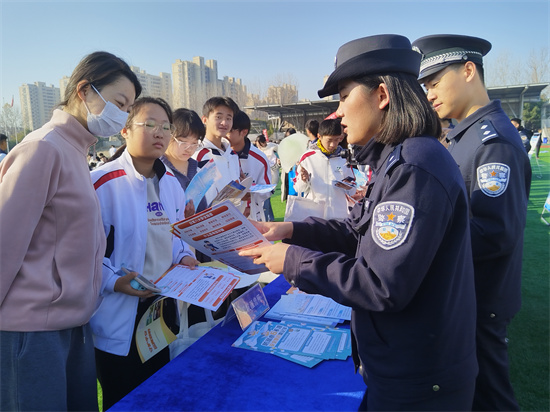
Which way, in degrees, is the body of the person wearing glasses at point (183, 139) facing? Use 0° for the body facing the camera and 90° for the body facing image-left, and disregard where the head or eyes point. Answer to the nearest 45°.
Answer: approximately 315°

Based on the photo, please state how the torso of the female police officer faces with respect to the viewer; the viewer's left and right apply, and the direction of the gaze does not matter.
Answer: facing to the left of the viewer

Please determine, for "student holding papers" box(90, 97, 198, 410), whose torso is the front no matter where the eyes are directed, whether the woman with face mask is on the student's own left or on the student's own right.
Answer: on the student's own right

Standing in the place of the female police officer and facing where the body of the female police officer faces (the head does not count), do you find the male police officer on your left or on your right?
on your right

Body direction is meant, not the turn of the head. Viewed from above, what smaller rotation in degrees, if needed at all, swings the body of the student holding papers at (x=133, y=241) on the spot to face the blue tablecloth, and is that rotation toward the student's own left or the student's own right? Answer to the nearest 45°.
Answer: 0° — they already face it

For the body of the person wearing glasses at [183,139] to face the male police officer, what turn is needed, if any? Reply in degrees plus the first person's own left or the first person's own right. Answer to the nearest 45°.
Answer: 0° — they already face them

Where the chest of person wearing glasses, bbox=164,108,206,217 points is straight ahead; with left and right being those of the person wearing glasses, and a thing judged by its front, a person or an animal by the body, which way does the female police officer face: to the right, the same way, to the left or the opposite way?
the opposite way

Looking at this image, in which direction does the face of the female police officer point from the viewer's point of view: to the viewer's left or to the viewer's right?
to the viewer's left

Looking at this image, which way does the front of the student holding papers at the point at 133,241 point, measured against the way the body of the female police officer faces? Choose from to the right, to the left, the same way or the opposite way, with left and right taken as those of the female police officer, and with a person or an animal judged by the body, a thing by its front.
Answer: the opposite way
